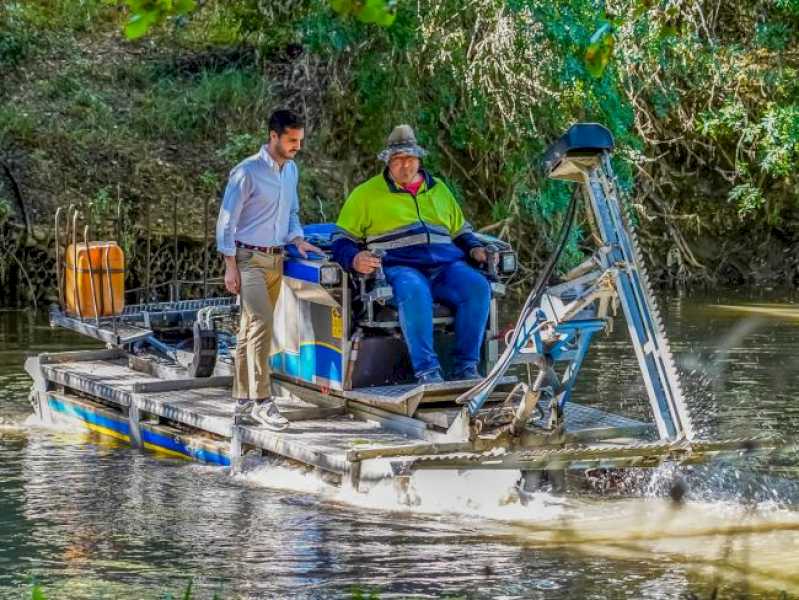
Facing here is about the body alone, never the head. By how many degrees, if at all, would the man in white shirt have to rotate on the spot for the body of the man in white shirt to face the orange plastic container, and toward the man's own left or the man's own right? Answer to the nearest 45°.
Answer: approximately 180°

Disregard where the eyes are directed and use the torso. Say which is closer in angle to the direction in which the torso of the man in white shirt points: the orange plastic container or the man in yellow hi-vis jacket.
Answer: the man in yellow hi-vis jacket

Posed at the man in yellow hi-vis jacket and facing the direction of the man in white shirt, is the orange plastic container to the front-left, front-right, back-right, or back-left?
front-right

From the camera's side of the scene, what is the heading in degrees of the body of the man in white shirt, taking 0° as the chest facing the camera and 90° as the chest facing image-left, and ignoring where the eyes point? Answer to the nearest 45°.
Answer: approximately 315°

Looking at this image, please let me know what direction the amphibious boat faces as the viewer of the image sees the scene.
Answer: facing the viewer and to the right of the viewer

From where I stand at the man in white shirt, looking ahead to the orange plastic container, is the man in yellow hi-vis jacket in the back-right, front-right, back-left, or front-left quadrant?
back-right

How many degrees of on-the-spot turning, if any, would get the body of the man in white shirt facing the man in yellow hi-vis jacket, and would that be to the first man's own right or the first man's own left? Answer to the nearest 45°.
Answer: approximately 45° to the first man's own left

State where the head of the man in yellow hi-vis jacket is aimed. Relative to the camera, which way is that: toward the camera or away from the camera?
toward the camera
